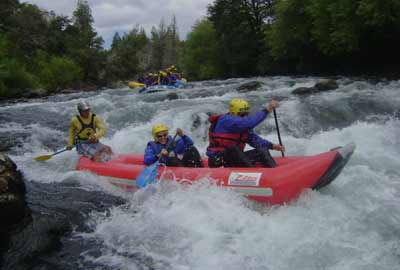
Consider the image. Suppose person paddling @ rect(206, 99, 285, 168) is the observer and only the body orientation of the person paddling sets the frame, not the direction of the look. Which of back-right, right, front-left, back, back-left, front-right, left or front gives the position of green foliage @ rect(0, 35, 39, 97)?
back-left

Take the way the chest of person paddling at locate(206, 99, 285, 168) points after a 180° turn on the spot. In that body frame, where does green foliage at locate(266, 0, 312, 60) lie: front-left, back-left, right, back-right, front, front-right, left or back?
right

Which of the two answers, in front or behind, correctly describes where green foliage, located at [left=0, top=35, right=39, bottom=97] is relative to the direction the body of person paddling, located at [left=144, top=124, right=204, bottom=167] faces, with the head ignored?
behind

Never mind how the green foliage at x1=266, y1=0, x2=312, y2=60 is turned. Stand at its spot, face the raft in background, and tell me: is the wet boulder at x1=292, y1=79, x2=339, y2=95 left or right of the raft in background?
left

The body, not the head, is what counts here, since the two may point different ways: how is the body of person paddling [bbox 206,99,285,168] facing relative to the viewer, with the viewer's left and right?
facing to the right of the viewer

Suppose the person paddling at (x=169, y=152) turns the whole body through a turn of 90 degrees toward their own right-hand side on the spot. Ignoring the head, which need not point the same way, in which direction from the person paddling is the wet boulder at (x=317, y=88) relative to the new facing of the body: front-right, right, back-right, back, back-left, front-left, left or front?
back

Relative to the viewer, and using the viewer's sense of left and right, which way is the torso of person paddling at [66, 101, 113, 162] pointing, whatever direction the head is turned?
facing the viewer and to the right of the viewer

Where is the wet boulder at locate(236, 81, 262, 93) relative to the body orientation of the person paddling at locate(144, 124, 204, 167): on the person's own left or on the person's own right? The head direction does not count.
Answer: on the person's own left

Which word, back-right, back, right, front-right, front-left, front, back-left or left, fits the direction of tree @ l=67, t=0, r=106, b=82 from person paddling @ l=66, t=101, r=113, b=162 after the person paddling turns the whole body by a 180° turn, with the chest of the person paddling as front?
front-right

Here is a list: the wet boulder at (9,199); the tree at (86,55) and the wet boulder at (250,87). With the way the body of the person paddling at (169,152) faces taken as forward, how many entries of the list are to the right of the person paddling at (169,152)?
1

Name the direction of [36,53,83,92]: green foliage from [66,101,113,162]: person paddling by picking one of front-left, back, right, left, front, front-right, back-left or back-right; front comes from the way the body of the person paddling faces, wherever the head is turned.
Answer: back-left
